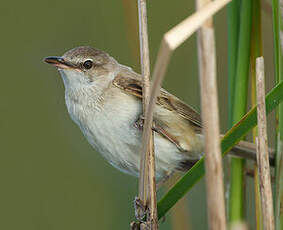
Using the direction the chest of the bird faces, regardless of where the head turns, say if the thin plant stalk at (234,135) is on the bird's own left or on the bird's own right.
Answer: on the bird's own left

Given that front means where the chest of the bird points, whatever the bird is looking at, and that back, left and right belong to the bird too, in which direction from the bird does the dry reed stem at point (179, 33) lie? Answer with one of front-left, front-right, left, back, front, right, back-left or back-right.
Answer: left

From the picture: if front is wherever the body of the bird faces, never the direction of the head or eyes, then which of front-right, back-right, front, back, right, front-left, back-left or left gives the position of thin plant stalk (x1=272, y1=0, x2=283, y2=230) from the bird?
back-left

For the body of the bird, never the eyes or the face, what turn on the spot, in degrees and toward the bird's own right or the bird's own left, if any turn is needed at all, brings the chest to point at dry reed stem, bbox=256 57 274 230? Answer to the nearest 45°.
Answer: approximately 135° to the bird's own left

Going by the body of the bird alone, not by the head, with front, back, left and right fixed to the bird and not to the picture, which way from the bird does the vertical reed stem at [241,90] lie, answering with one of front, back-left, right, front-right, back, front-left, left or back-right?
back-left

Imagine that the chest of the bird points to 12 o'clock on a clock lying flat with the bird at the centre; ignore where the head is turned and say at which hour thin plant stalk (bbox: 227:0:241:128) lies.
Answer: The thin plant stalk is roughly at 8 o'clock from the bird.

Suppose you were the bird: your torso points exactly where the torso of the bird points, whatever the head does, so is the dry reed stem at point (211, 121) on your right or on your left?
on your left

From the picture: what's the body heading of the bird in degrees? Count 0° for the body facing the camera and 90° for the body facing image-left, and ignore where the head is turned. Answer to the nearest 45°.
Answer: approximately 90°
